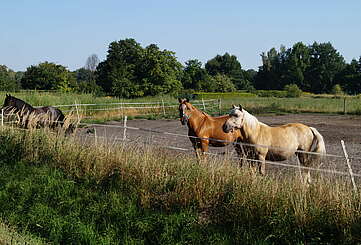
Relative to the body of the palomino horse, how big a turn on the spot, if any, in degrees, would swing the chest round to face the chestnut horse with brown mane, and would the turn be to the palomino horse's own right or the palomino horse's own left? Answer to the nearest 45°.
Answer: approximately 45° to the palomino horse's own right

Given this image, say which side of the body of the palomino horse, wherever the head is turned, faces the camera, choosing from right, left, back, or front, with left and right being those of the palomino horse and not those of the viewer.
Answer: left

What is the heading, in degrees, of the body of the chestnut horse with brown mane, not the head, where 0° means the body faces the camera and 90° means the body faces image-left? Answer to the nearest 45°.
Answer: approximately 45°

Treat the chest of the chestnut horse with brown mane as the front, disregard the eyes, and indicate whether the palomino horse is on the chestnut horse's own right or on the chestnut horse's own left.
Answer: on the chestnut horse's own left

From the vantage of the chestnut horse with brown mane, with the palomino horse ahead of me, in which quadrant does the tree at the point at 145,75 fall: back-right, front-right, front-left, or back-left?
back-left

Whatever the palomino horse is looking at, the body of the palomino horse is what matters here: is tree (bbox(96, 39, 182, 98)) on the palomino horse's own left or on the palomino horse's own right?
on the palomino horse's own right

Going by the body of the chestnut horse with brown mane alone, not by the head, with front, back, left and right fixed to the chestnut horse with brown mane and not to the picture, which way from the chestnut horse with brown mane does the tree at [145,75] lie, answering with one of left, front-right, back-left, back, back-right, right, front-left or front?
back-right
